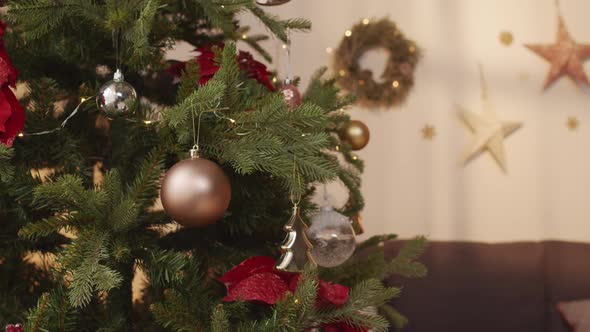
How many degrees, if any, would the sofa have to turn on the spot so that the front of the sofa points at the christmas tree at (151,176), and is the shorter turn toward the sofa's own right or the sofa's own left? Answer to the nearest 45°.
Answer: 0° — it already faces it

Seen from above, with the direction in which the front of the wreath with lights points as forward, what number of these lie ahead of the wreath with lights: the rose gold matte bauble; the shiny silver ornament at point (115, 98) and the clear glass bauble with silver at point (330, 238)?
3

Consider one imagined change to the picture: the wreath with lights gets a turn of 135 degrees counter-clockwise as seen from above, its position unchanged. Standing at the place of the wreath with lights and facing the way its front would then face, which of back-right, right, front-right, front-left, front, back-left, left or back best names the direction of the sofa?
right

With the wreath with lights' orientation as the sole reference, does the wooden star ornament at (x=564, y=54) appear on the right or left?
on its left

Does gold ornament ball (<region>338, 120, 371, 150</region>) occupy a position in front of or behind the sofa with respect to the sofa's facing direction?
in front

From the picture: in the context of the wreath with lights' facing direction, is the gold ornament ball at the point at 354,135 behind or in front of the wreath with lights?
in front

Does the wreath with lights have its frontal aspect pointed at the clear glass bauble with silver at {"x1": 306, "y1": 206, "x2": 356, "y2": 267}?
yes

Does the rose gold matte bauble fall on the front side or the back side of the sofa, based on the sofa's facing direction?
on the front side
